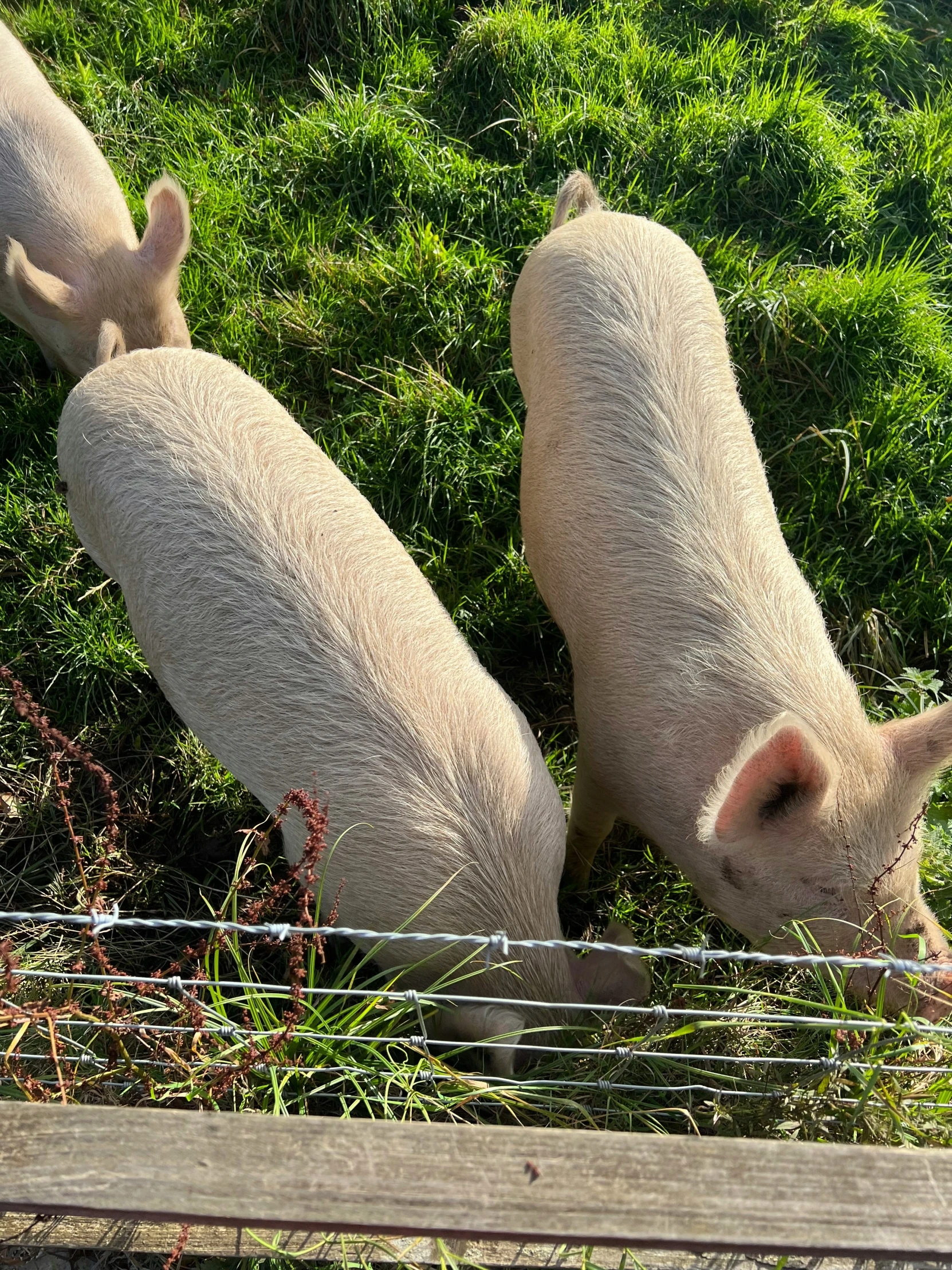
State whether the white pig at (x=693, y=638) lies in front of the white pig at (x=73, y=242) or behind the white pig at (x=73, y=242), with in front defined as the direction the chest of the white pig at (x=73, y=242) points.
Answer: in front

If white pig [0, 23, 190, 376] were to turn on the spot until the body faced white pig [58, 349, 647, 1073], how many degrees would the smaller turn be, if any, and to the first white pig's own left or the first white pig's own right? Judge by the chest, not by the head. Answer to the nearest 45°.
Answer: approximately 45° to the first white pig's own right

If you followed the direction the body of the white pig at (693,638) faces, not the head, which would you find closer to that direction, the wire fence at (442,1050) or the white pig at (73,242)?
the wire fence

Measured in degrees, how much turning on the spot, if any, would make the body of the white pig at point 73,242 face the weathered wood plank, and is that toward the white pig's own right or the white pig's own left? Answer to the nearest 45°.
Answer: approximately 45° to the white pig's own right

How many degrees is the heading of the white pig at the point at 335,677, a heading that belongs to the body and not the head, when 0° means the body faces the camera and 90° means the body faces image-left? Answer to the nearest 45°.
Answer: approximately 315°
